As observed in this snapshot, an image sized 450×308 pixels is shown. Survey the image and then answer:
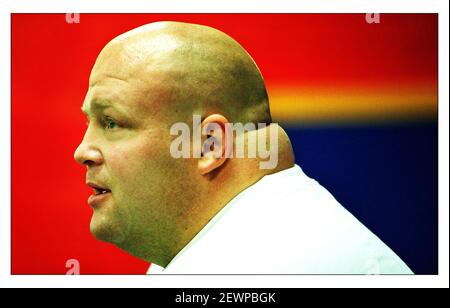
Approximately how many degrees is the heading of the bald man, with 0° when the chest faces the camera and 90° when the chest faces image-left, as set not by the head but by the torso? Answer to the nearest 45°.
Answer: approximately 90°

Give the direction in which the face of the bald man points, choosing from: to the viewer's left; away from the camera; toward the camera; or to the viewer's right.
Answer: to the viewer's left
